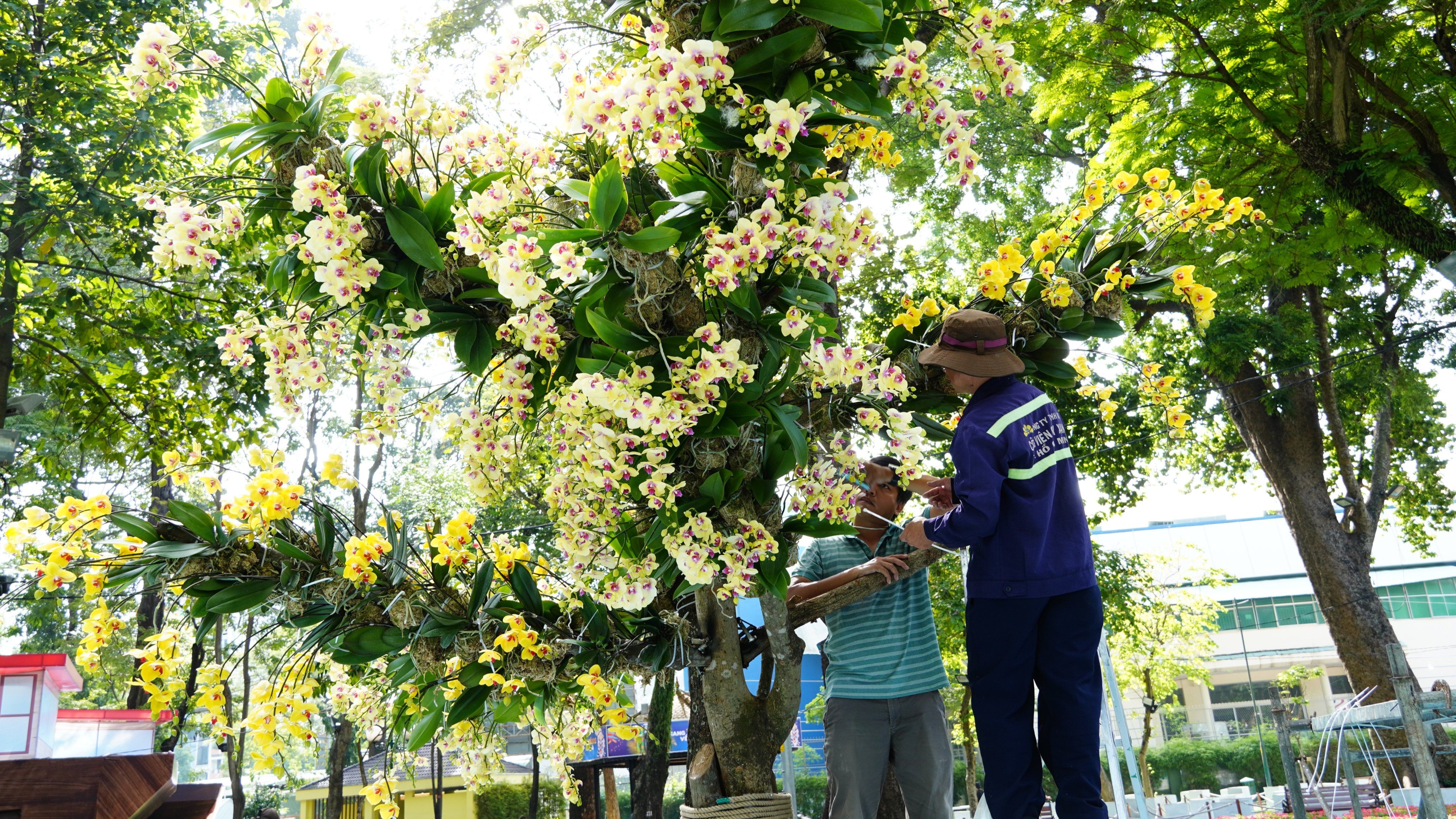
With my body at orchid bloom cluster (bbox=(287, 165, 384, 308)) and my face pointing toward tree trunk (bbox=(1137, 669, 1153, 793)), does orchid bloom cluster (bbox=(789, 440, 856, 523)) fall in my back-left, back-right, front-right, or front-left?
front-right

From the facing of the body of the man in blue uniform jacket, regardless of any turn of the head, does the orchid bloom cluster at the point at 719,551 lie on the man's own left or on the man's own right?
on the man's own left

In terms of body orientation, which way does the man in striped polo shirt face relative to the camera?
toward the camera

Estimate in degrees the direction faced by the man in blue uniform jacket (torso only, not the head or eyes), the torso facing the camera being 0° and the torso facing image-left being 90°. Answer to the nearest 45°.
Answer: approximately 135°

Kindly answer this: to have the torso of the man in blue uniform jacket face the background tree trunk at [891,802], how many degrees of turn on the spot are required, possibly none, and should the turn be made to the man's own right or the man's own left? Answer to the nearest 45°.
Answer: approximately 45° to the man's own right

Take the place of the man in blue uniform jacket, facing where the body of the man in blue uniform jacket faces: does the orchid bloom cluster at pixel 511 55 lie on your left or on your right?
on your left

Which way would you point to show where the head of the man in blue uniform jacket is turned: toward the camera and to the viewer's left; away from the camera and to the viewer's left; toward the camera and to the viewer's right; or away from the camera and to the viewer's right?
away from the camera and to the viewer's left

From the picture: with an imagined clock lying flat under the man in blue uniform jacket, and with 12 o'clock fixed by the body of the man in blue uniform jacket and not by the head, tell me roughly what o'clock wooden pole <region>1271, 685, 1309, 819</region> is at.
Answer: The wooden pole is roughly at 2 o'clock from the man in blue uniform jacket.

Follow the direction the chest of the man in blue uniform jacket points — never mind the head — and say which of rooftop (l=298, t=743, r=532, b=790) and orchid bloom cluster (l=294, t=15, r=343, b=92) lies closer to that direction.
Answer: the rooftop

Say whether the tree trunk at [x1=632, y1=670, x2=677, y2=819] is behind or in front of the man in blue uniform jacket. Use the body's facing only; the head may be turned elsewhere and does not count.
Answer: in front

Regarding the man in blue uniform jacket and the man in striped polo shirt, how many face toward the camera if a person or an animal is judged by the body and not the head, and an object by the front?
1

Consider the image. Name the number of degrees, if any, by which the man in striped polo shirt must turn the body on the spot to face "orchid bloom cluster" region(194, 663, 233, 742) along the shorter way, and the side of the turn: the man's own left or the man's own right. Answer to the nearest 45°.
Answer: approximately 45° to the man's own right

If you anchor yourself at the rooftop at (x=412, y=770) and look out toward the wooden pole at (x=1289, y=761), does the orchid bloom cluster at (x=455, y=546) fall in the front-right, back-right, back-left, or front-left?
front-right

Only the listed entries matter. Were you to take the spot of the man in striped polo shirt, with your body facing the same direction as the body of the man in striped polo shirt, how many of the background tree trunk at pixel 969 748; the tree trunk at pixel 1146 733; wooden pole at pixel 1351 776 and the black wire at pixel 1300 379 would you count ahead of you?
0

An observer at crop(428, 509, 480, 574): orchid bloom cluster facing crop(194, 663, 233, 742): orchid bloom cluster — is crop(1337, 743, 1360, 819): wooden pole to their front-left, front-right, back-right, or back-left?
back-right
